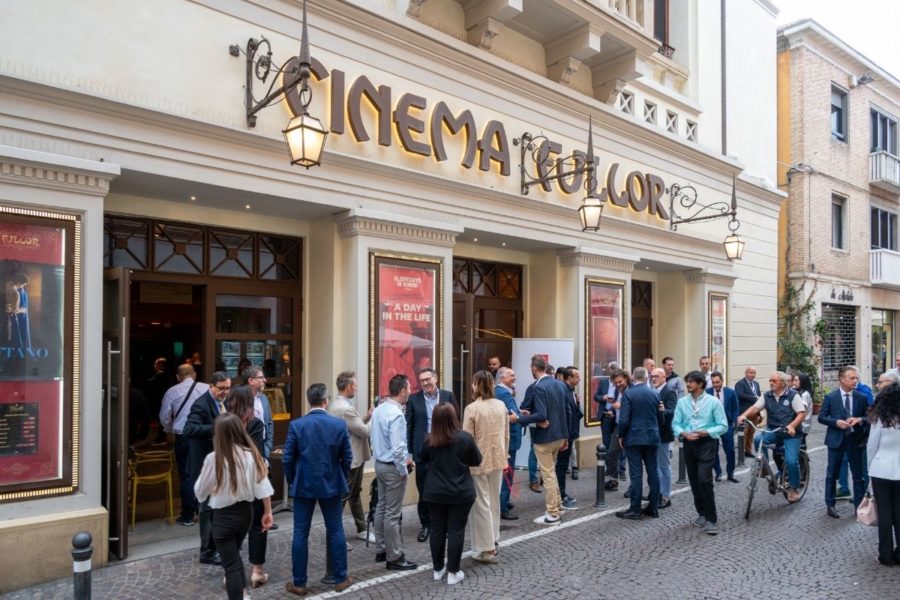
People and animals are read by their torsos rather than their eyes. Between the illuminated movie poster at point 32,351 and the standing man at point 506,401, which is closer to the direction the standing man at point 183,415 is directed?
the standing man at point 506,401

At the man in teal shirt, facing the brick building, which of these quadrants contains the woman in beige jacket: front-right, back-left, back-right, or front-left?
back-left

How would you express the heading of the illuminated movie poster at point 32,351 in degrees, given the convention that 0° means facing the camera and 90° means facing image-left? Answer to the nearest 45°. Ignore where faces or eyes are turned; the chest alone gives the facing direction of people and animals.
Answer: approximately 315°

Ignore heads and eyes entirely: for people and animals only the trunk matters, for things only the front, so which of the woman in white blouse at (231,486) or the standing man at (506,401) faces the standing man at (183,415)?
the woman in white blouse

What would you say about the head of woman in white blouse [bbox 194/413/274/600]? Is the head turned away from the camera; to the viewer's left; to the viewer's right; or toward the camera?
away from the camera
